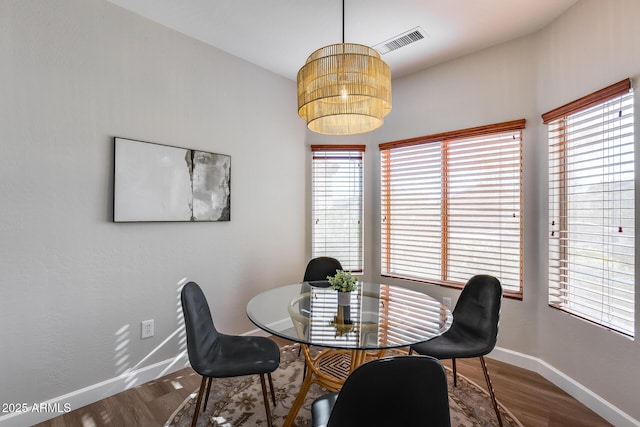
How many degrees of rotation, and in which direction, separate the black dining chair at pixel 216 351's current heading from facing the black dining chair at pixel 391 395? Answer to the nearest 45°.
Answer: approximately 45° to its right

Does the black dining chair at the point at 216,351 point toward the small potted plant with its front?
yes

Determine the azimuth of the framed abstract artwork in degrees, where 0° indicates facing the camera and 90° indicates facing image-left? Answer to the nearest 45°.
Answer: approximately 315°

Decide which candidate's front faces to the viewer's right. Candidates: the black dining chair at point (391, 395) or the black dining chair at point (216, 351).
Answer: the black dining chair at point (216, 351)

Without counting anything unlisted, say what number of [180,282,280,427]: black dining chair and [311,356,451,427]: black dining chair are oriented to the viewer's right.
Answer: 1

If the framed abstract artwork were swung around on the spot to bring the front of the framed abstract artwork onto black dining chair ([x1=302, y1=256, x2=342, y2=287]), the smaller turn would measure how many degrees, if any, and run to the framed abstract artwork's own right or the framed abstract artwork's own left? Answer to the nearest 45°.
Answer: approximately 45° to the framed abstract artwork's own left

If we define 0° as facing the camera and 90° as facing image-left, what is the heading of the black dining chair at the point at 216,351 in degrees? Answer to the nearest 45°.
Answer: approximately 270°

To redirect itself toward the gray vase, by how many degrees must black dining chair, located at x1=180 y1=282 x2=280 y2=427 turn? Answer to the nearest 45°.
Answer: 0° — it already faces it

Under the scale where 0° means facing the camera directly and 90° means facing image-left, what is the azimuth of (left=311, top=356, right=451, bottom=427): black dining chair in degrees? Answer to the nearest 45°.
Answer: approximately 135°

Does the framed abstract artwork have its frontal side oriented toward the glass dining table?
yes

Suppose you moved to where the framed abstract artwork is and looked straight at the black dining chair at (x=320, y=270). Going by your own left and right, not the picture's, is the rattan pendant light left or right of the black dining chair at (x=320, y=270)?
right
